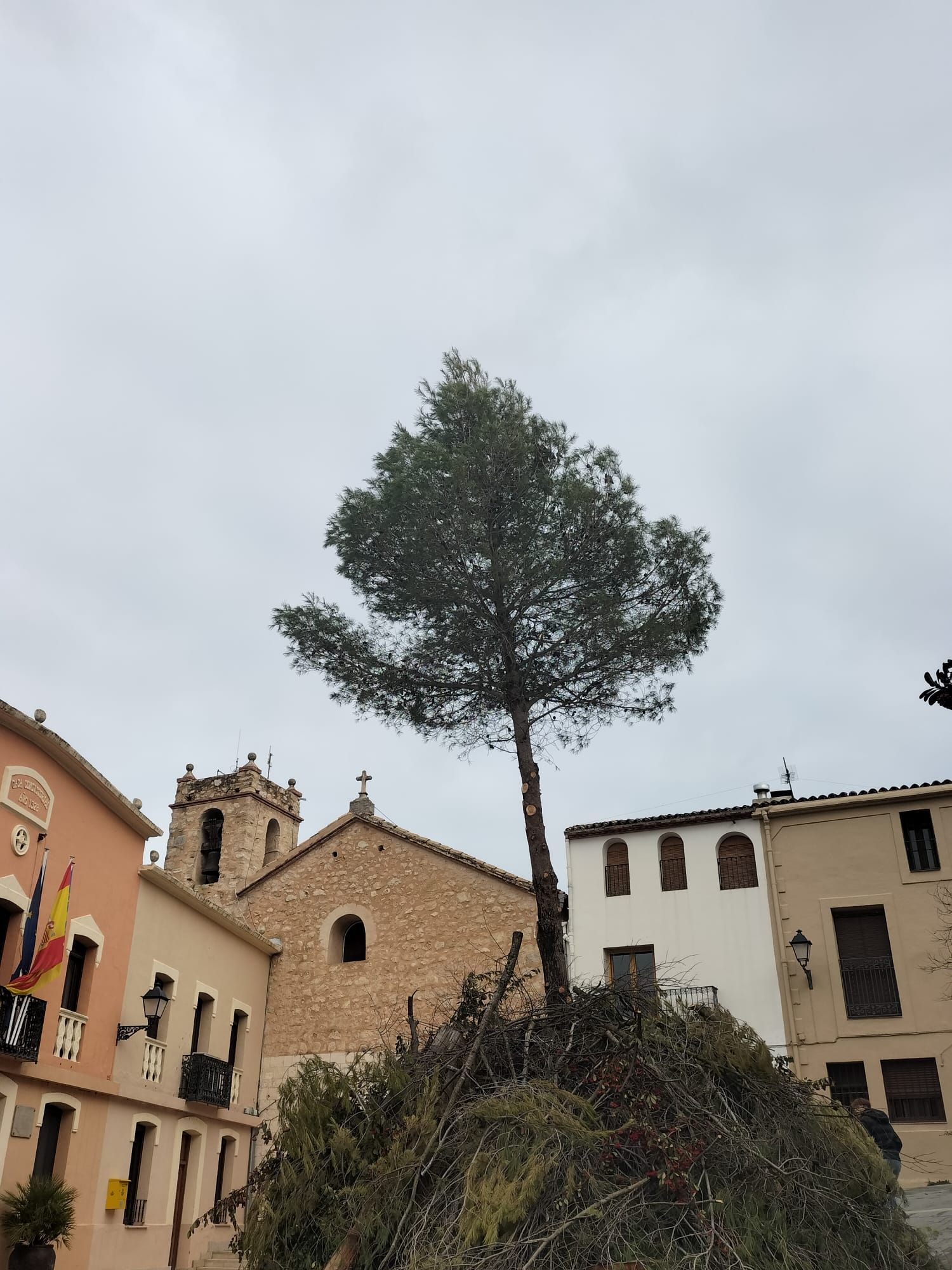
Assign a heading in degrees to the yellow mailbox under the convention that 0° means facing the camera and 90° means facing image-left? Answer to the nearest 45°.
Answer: approximately 315°

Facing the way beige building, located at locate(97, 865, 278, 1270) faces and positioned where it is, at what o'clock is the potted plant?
The potted plant is roughly at 2 o'clock from the beige building.

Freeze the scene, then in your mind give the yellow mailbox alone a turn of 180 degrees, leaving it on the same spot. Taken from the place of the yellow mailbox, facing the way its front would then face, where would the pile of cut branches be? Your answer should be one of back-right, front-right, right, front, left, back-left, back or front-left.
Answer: back-left

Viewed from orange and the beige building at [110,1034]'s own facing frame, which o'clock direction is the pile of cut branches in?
The pile of cut branches is roughly at 1 o'clock from the orange and beige building.

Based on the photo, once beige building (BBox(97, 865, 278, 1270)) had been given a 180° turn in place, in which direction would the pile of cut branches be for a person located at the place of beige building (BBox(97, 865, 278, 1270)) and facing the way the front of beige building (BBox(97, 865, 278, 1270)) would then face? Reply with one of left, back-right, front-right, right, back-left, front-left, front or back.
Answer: back-left

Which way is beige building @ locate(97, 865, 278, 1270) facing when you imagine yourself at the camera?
facing the viewer and to the right of the viewer

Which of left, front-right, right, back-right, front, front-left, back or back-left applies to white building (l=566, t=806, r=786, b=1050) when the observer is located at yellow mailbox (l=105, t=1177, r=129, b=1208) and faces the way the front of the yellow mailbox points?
front-left

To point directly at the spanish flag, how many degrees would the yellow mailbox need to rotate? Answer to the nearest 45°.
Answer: approximately 90° to its right

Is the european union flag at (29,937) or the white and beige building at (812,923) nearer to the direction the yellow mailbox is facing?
the white and beige building

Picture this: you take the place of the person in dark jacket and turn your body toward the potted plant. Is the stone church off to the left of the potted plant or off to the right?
right

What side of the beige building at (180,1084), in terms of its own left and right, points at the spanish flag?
right
